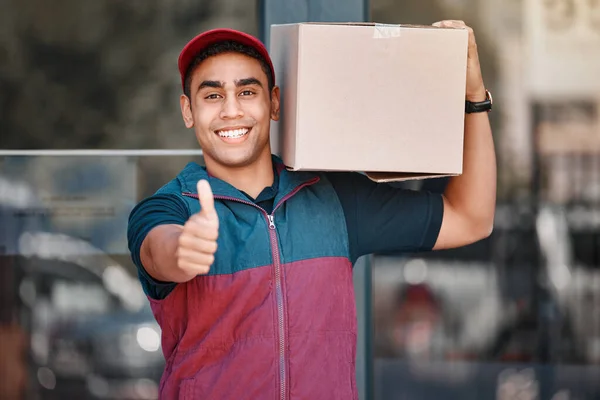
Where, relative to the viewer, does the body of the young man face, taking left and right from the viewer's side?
facing the viewer
